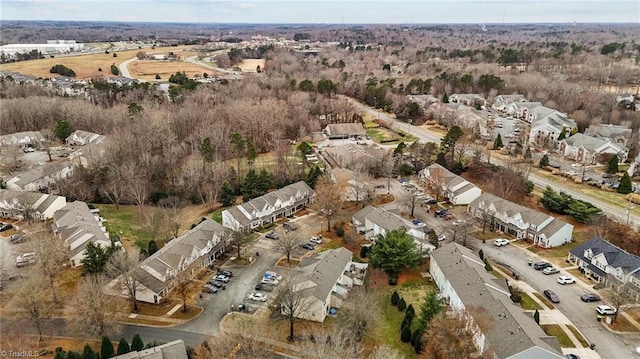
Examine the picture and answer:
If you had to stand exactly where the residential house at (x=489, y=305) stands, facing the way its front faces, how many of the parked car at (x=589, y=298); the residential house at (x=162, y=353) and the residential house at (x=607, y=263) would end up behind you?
1

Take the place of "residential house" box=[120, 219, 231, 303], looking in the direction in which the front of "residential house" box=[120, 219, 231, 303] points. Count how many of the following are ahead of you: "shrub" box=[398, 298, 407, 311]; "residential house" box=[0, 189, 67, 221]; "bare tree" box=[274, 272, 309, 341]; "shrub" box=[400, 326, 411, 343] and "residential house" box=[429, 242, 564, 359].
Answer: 4

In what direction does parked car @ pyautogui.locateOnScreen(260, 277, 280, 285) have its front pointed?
to the viewer's right

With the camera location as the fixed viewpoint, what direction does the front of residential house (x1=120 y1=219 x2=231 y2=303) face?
facing the viewer and to the right of the viewer

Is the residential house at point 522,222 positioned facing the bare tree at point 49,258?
yes

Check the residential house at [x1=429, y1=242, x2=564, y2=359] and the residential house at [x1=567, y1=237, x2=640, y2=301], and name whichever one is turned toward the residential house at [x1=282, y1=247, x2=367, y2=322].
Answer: the residential house at [x1=567, y1=237, x2=640, y2=301]

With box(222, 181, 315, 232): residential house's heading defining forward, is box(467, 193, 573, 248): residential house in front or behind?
in front

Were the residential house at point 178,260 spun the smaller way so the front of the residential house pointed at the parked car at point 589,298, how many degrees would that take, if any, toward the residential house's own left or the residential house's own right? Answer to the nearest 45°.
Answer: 0° — it already faces it

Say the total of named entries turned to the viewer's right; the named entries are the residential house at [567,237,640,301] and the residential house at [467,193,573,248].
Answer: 0

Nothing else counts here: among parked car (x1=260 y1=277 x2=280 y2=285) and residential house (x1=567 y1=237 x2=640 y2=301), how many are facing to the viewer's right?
1

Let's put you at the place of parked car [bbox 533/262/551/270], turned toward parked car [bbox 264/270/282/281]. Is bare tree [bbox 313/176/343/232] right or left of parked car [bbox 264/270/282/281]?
right

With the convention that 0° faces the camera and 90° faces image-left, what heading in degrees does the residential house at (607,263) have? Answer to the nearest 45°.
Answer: approximately 45°

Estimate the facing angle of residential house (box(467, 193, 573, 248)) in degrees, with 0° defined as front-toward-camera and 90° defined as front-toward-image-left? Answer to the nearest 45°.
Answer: approximately 45°

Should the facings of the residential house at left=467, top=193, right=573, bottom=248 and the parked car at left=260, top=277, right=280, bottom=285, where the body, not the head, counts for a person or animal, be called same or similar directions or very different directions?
very different directions

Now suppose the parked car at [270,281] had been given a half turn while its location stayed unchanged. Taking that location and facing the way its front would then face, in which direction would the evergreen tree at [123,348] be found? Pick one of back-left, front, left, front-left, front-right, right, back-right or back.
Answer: front-left

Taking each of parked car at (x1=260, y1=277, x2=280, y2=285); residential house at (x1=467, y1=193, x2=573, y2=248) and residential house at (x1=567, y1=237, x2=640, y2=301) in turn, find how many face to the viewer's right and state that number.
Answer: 1
